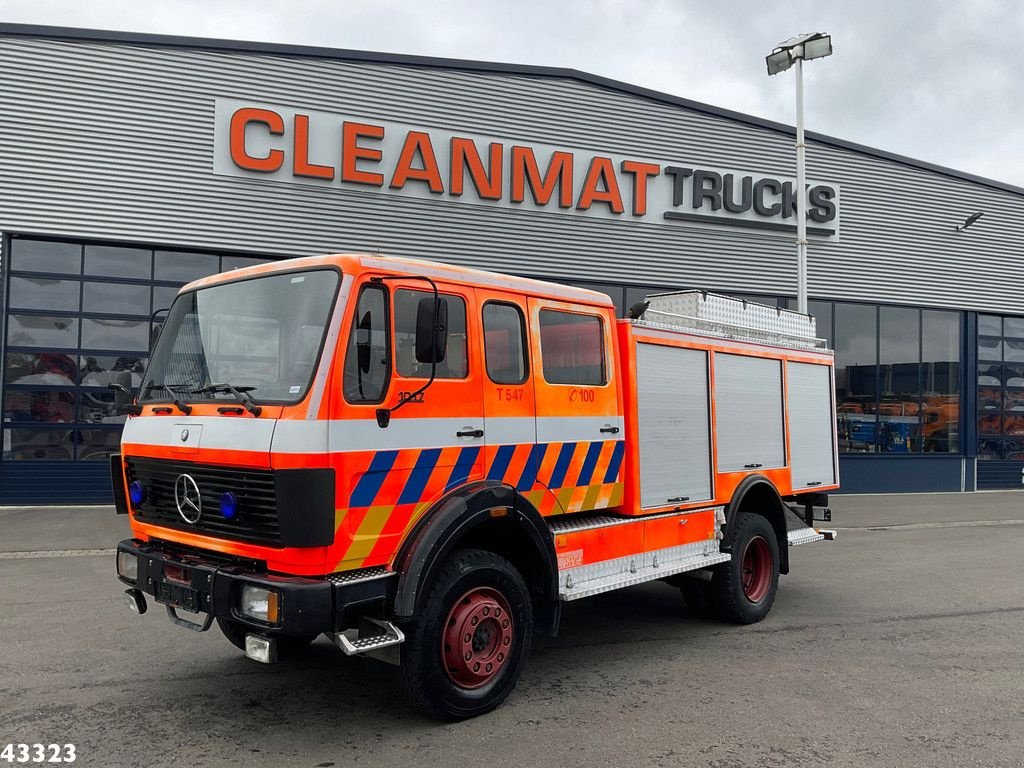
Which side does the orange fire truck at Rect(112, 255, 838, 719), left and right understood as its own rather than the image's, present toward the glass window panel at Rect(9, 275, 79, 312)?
right

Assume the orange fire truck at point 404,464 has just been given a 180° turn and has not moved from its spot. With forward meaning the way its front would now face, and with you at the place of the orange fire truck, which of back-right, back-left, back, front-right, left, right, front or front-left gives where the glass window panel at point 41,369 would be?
left

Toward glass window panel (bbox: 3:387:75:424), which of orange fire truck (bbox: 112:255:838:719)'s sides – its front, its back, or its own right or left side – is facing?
right

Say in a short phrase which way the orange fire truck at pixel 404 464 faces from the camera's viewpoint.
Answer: facing the viewer and to the left of the viewer

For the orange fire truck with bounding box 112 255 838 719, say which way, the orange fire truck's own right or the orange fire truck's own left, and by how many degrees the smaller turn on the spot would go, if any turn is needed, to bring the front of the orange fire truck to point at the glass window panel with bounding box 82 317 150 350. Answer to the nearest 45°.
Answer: approximately 90° to the orange fire truck's own right

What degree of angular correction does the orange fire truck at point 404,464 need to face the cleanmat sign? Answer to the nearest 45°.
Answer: approximately 135° to its right

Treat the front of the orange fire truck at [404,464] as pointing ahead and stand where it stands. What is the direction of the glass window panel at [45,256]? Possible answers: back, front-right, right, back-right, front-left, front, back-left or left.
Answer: right
